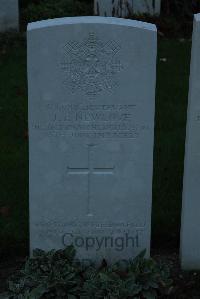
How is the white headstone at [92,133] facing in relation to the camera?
toward the camera

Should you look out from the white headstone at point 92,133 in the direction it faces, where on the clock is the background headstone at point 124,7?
The background headstone is roughly at 6 o'clock from the white headstone.

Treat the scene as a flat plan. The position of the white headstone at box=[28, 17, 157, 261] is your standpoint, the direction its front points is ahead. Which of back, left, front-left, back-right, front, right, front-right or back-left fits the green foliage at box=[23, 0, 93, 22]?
back

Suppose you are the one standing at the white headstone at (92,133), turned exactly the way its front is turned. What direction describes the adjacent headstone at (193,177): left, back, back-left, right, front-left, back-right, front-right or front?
left

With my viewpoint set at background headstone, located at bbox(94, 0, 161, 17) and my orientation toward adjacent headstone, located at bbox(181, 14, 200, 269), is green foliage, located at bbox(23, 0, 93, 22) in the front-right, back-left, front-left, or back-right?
back-right

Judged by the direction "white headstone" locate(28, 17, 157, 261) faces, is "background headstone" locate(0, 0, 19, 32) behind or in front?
behind
